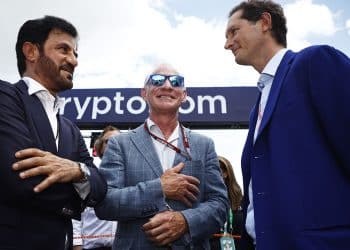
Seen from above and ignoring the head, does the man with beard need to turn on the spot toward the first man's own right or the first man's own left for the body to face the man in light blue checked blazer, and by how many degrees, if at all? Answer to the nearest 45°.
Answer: approximately 90° to the first man's own left

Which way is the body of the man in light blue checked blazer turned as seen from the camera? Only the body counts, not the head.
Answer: toward the camera

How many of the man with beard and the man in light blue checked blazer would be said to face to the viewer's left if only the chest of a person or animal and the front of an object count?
0

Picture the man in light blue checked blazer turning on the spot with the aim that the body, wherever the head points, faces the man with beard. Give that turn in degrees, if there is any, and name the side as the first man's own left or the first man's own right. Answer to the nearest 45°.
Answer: approximately 45° to the first man's own right

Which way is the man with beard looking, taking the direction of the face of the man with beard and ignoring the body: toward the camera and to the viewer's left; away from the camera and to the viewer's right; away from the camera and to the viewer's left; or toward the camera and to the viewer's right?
toward the camera and to the viewer's right

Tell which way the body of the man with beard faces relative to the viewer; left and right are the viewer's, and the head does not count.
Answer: facing the viewer and to the right of the viewer
